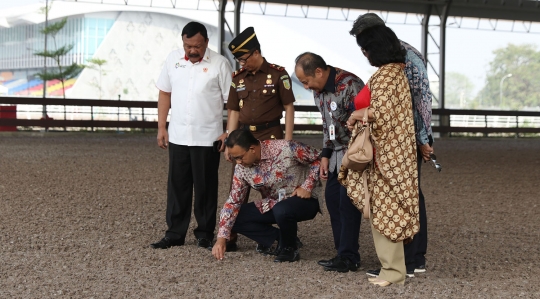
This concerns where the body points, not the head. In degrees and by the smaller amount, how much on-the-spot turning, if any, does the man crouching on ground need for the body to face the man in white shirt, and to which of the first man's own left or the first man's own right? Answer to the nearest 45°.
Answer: approximately 90° to the first man's own right

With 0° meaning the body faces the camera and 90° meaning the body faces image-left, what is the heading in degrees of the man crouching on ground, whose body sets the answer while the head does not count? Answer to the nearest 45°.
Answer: approximately 45°

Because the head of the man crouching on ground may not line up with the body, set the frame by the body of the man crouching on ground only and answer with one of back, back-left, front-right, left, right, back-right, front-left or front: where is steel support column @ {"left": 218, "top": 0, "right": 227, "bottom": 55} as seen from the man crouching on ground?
back-right

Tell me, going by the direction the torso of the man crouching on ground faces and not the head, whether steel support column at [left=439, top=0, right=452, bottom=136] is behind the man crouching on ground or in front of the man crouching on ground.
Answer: behind

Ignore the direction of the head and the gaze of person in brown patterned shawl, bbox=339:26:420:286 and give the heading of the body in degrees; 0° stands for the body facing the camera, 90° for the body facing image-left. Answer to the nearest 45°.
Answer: approximately 90°
